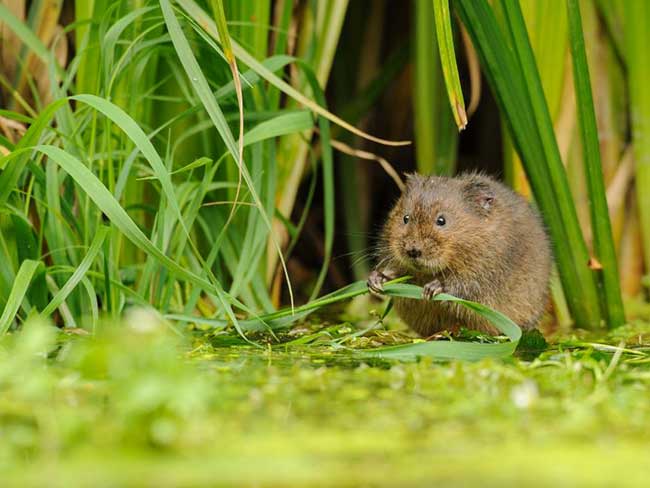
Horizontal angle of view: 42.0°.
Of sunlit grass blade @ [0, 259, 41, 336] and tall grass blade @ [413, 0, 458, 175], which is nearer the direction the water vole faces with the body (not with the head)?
the sunlit grass blade

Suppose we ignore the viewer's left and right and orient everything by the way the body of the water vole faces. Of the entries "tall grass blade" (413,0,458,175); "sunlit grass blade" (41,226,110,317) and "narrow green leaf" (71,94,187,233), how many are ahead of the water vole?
2

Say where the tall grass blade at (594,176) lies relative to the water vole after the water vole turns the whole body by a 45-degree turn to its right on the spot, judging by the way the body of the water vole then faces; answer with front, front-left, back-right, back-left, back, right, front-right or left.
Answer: back

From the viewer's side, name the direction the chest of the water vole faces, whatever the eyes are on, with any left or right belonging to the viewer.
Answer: facing the viewer and to the left of the viewer

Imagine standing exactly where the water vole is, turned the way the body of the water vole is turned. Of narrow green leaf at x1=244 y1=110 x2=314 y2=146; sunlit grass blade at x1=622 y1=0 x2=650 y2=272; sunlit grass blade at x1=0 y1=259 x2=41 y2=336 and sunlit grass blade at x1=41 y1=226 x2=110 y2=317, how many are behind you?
1

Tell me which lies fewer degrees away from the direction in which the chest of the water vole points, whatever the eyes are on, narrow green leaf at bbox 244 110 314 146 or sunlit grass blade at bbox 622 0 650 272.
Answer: the narrow green leaf

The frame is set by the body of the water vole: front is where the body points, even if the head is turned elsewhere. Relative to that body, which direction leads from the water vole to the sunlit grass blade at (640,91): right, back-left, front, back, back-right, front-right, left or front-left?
back
